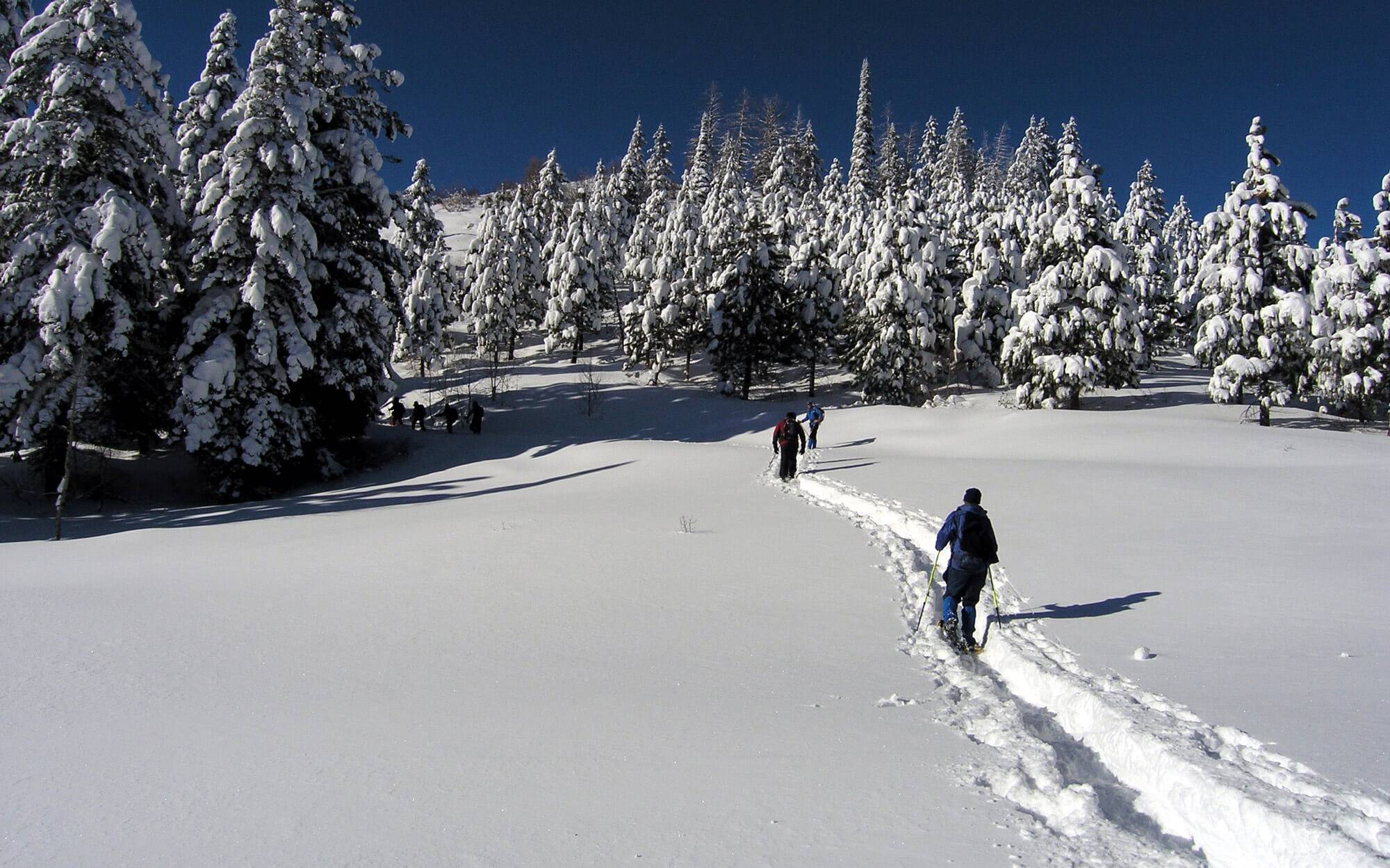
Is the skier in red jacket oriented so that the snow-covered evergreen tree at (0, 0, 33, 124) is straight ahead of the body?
no

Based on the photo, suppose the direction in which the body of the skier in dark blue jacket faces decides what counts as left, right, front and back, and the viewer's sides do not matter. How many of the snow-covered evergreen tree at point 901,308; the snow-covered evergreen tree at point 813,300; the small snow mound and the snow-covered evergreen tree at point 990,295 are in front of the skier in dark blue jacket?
3

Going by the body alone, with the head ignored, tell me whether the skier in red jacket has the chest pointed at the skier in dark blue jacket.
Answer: no

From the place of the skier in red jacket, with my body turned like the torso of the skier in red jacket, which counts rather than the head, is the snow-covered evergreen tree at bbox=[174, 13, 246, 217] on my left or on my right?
on my left

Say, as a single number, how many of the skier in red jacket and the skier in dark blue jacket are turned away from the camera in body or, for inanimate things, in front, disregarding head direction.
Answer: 2

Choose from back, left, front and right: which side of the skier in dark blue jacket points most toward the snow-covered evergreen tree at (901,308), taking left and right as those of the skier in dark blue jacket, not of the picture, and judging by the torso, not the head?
front

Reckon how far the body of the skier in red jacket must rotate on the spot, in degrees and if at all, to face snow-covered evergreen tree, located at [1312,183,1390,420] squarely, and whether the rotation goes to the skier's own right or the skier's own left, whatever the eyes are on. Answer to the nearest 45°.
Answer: approximately 45° to the skier's own right

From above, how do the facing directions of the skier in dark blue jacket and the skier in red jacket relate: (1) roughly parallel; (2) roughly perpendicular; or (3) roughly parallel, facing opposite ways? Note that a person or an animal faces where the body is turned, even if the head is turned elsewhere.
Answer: roughly parallel

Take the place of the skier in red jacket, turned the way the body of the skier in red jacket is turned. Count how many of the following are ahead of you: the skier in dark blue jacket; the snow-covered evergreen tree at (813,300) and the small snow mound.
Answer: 1

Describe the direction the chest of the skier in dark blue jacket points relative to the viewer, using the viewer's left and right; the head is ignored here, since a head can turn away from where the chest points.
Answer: facing away from the viewer

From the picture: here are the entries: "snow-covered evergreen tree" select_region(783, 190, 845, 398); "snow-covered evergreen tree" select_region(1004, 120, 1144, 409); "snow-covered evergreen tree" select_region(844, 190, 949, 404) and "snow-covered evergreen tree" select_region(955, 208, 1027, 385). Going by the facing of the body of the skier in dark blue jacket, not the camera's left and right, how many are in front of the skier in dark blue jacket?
4

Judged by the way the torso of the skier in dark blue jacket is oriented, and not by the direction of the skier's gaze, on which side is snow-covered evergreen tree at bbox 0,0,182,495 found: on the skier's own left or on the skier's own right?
on the skier's own left

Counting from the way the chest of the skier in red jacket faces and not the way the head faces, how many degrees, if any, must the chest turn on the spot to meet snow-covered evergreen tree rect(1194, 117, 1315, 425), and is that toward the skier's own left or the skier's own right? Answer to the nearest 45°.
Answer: approximately 45° to the skier's own right

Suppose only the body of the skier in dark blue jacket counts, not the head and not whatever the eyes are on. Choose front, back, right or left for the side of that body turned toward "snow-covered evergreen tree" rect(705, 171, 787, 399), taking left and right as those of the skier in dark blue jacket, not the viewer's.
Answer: front

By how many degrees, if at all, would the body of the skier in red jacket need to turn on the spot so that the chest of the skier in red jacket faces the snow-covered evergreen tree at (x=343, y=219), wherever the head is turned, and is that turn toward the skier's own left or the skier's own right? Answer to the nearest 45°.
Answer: approximately 90° to the skier's own left

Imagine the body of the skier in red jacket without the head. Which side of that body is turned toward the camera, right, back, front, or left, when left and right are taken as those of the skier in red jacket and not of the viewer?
back

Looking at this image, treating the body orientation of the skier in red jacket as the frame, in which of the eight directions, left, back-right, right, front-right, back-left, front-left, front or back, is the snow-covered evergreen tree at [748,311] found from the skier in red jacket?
front

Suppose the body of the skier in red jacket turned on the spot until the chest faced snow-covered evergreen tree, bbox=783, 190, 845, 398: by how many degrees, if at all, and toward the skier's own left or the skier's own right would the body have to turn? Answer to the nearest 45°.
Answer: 0° — they already face it
